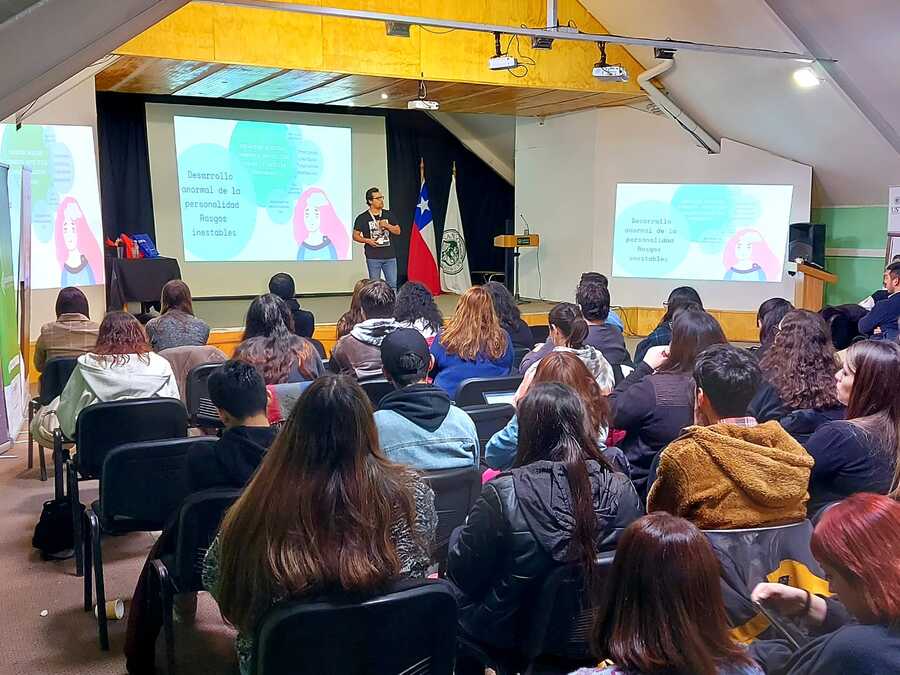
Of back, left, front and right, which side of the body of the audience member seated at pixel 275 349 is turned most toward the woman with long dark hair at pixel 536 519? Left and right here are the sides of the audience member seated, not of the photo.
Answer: back

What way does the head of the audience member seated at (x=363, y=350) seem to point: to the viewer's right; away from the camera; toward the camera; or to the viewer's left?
away from the camera

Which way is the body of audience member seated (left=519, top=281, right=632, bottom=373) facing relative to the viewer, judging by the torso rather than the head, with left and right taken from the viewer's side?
facing away from the viewer

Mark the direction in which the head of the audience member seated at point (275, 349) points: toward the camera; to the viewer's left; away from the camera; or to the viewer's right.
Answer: away from the camera

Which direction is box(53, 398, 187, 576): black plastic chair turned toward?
away from the camera

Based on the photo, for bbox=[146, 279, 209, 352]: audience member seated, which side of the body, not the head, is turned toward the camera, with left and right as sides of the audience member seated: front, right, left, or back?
back

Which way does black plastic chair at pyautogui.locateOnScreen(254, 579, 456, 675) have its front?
away from the camera

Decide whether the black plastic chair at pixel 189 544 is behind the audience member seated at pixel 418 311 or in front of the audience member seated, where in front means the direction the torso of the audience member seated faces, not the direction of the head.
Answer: behind

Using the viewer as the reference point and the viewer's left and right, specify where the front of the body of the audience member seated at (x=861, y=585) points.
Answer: facing away from the viewer and to the left of the viewer

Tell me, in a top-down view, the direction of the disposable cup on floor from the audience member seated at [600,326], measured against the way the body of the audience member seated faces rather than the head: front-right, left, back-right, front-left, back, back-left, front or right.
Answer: back-left

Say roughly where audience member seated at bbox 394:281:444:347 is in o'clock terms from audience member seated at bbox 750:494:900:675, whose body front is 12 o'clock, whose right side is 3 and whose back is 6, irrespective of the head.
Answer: audience member seated at bbox 394:281:444:347 is roughly at 12 o'clock from audience member seated at bbox 750:494:900:675.

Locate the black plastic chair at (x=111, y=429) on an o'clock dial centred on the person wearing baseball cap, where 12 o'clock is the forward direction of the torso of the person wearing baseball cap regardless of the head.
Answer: The black plastic chair is roughly at 10 o'clock from the person wearing baseball cap.
